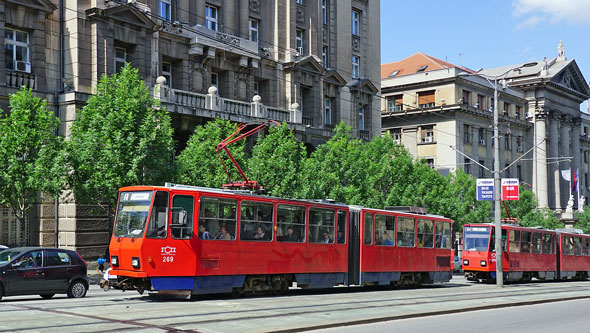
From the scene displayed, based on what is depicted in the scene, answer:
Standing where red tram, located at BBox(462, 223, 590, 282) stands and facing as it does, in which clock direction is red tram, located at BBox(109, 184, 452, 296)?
red tram, located at BBox(109, 184, 452, 296) is roughly at 11 o'clock from red tram, located at BBox(462, 223, 590, 282).

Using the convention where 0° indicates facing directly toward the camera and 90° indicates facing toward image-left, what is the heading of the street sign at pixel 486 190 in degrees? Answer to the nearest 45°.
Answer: approximately 0°

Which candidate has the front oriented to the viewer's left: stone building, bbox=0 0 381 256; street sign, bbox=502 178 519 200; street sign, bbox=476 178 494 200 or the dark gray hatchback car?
the dark gray hatchback car

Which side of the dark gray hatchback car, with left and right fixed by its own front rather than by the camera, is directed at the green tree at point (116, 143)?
right

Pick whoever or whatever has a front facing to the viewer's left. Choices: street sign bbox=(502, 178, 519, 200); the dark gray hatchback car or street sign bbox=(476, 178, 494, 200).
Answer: the dark gray hatchback car

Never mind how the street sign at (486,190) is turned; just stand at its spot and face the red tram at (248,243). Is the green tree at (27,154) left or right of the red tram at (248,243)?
right

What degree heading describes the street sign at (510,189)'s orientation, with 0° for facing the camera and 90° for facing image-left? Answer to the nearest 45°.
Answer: approximately 0°

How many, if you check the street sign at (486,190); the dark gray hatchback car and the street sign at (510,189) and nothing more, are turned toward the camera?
2

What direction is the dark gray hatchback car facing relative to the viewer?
to the viewer's left

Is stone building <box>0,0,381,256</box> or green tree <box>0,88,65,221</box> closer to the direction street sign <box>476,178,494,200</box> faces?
the green tree

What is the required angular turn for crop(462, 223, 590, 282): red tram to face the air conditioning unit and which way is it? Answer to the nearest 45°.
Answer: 0° — it already faces it

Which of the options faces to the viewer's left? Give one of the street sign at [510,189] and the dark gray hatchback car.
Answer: the dark gray hatchback car
